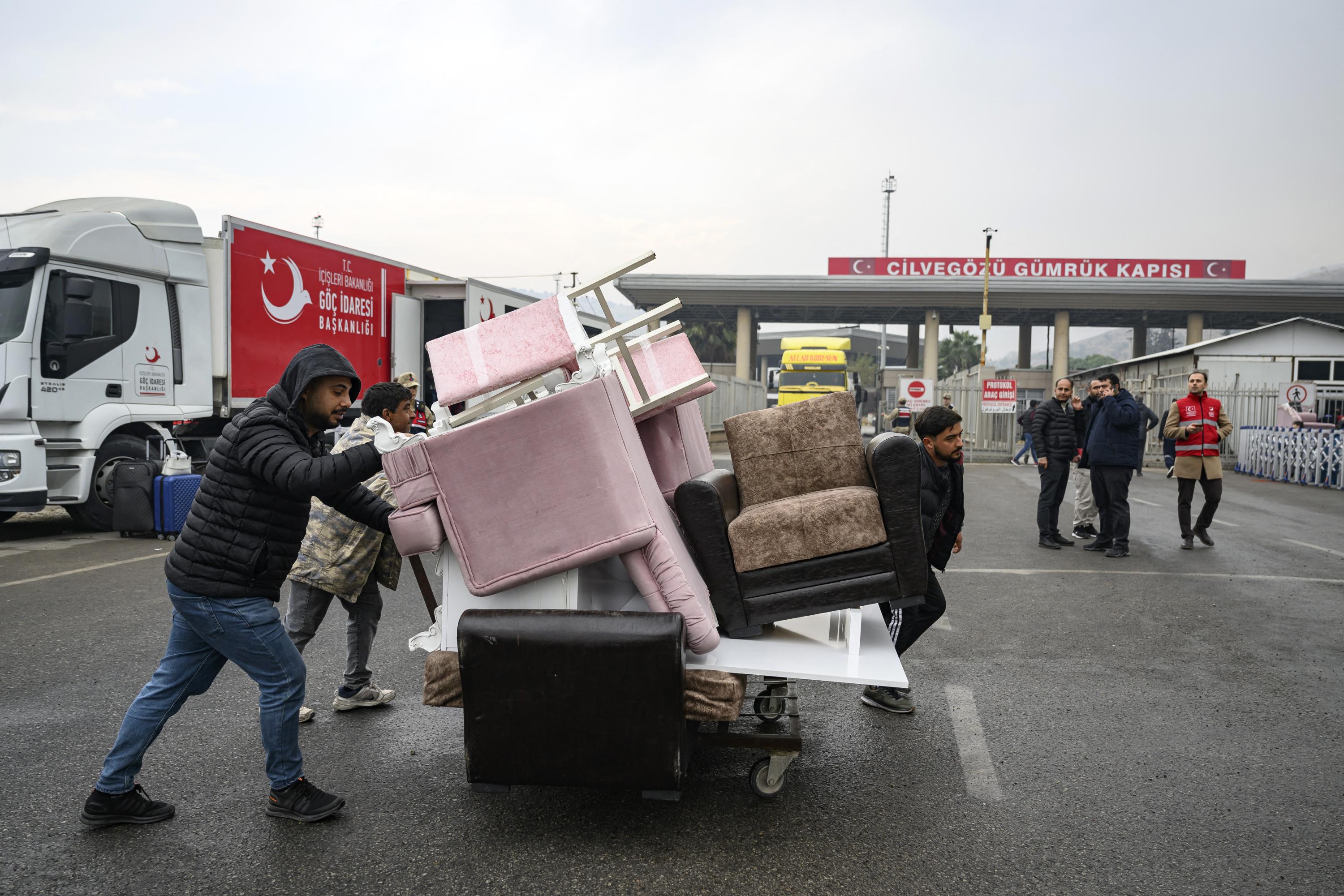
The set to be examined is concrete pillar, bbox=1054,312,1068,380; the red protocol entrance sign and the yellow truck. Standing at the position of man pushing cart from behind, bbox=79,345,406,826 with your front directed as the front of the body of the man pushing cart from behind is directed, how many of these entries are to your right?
0

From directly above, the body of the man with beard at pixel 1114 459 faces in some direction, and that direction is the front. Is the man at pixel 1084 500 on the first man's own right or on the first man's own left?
on the first man's own right

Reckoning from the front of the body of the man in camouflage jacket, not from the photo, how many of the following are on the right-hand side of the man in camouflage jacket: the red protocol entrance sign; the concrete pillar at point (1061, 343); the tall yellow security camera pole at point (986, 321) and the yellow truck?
0

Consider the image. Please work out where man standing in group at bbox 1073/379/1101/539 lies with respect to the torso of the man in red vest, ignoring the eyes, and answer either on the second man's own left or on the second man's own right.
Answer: on the second man's own right

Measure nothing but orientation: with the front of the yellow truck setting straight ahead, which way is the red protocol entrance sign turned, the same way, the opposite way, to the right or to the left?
the same way

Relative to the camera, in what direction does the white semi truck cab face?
facing the viewer and to the left of the viewer

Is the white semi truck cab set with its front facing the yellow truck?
no

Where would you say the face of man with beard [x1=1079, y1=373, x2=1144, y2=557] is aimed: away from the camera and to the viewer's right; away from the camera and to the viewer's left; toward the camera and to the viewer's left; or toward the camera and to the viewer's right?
toward the camera and to the viewer's left

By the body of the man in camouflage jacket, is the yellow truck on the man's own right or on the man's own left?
on the man's own left

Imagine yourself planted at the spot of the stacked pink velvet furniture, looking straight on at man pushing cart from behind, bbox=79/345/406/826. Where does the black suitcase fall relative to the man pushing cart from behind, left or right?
right

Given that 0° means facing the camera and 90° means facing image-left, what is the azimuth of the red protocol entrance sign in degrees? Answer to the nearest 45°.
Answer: approximately 0°

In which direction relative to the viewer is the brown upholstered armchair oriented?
toward the camera

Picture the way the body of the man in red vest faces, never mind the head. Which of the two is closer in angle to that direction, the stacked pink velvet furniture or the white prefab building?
the stacked pink velvet furniture

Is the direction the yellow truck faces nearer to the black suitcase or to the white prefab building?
the black suitcase

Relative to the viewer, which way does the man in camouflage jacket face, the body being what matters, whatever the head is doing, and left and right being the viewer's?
facing to the right of the viewer
